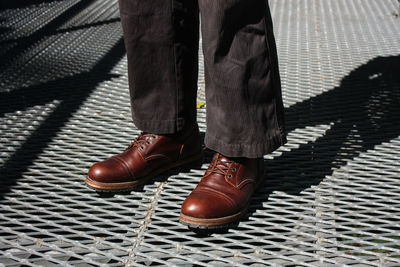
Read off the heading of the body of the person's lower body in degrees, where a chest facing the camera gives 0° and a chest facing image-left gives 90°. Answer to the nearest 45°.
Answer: approximately 45°
